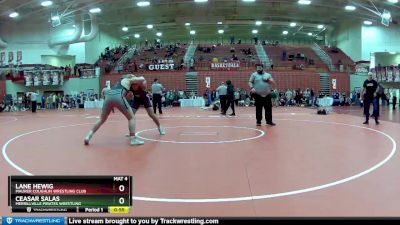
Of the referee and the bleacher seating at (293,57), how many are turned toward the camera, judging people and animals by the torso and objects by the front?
2

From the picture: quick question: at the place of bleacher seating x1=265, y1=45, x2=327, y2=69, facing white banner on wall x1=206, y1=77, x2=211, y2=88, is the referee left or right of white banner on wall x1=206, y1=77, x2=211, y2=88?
left

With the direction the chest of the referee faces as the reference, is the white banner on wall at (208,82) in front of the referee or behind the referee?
behind

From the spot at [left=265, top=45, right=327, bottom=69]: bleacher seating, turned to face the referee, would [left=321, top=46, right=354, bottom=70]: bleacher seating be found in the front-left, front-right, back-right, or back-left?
back-left

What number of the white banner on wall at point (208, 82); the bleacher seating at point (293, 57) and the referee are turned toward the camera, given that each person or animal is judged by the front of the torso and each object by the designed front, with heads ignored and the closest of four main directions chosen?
3

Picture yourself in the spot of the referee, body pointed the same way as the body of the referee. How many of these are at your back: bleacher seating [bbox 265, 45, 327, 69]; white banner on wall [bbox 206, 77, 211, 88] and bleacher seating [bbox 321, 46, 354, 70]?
3

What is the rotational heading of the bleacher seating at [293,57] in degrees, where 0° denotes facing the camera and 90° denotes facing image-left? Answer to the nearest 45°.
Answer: approximately 0°

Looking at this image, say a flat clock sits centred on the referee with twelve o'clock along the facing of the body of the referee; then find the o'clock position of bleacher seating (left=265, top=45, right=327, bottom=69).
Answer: The bleacher seating is roughly at 6 o'clock from the referee.

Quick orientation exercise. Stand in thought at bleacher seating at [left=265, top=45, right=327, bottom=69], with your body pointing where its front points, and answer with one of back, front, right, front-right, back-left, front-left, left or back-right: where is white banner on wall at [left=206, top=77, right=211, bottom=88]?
front-right

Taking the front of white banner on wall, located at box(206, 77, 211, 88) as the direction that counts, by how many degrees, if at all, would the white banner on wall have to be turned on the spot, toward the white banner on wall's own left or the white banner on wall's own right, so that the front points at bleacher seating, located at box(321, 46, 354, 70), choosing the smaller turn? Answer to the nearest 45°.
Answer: approximately 135° to the white banner on wall's own left

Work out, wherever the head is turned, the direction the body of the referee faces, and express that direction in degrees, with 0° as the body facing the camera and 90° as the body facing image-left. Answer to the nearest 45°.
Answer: approximately 0°
